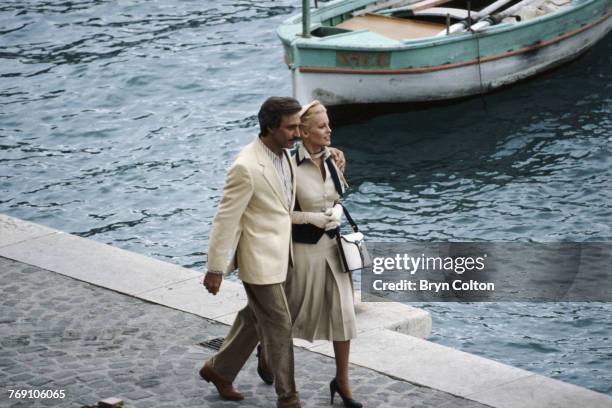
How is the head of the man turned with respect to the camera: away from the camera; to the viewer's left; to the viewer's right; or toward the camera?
to the viewer's right

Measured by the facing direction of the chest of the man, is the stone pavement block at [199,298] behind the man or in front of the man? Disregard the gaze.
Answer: behind

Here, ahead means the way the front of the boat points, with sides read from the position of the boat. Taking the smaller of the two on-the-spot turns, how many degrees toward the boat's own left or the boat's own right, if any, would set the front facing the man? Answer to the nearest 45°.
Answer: approximately 135° to the boat's own right
